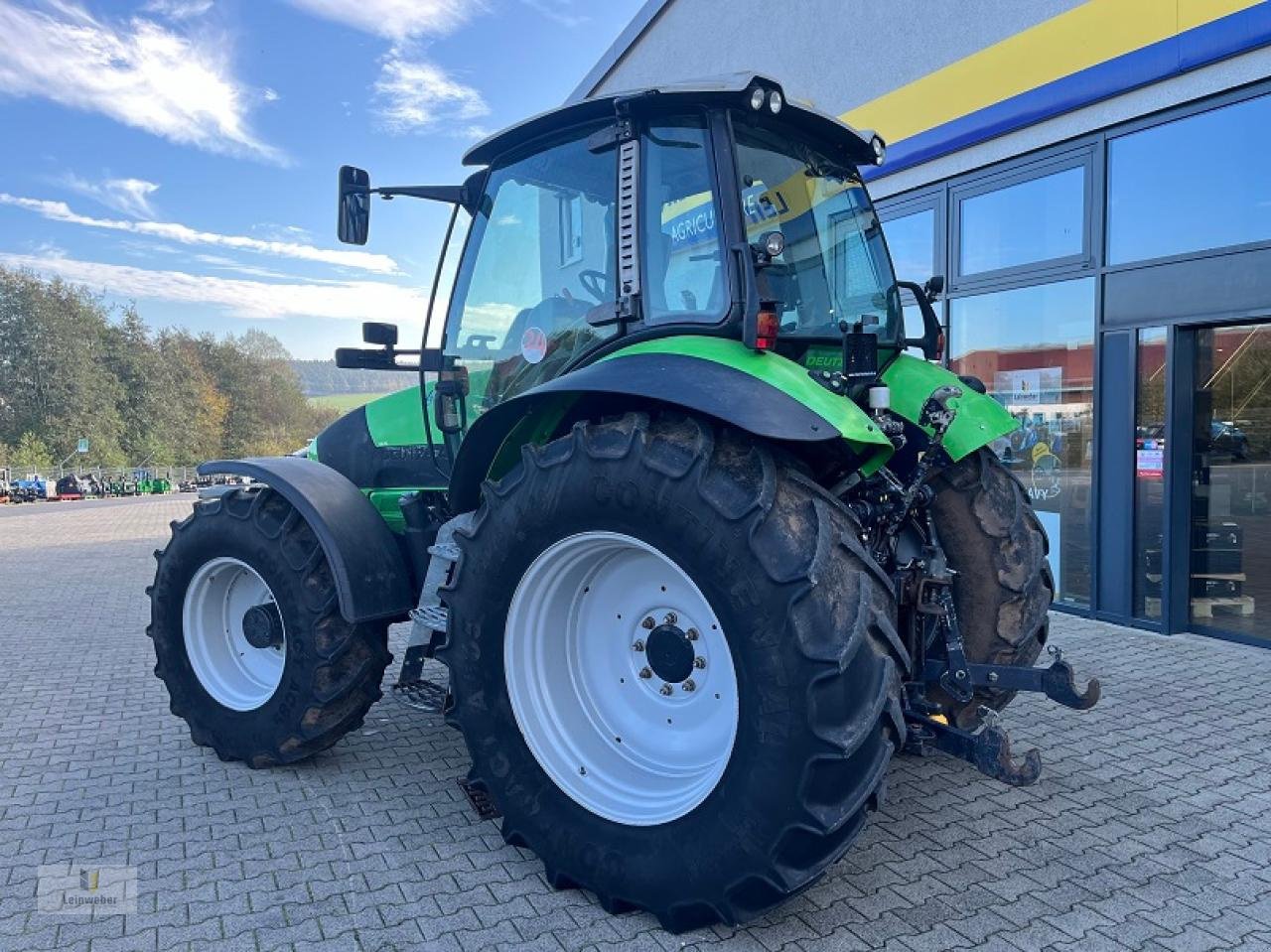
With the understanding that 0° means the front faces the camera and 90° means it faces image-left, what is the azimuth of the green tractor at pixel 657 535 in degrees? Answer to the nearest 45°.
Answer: approximately 135°
